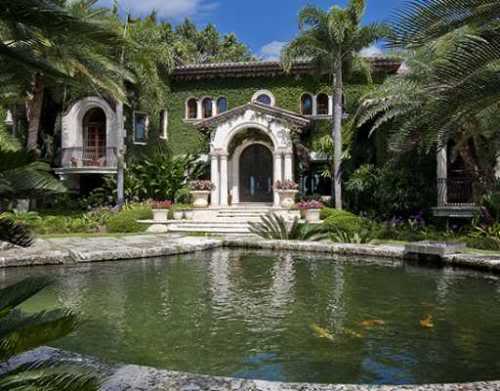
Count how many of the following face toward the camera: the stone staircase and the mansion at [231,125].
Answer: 2

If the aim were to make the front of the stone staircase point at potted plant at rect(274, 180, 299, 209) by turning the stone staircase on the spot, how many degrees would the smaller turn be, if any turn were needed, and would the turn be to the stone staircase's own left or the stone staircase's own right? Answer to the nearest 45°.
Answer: approximately 135° to the stone staircase's own left

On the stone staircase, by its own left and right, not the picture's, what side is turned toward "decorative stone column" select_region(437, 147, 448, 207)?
left

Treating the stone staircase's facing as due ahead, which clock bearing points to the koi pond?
The koi pond is roughly at 12 o'clock from the stone staircase.

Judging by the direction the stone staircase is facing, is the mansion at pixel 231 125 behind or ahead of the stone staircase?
behind

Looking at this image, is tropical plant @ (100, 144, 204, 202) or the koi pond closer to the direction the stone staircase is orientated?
the koi pond
